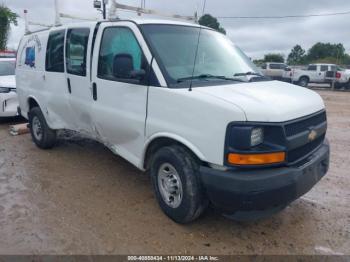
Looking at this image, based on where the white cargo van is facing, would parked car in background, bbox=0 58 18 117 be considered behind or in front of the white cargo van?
behind

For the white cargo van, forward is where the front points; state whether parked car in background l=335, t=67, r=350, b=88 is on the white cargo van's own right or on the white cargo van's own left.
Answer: on the white cargo van's own left

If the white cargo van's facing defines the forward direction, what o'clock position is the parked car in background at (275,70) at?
The parked car in background is roughly at 8 o'clock from the white cargo van.

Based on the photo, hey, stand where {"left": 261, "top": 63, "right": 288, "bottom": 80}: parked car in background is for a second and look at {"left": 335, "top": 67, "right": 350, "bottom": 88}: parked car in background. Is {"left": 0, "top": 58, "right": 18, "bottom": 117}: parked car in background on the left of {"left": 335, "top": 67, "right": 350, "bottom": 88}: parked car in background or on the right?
right

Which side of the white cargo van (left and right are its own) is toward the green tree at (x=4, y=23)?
back

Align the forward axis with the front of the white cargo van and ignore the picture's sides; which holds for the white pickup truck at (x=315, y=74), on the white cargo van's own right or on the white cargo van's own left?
on the white cargo van's own left

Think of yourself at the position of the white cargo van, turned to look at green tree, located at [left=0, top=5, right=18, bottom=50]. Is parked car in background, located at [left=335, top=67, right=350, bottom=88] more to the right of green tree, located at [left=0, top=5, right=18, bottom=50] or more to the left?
right

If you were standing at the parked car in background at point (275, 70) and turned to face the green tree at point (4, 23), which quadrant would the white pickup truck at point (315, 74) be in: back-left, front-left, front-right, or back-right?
back-left

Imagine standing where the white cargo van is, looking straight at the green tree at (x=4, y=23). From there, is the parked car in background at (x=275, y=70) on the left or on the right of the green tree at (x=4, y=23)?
right

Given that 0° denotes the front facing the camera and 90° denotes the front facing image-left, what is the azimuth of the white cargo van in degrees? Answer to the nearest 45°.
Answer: approximately 315°
